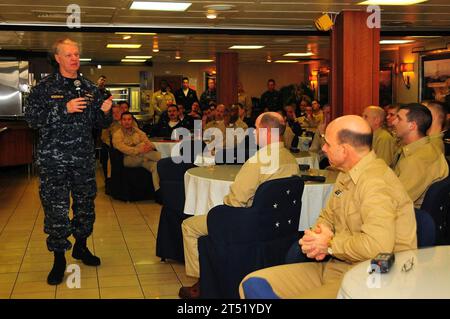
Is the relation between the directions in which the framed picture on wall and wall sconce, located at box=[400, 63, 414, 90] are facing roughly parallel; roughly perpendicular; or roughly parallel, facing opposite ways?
roughly parallel

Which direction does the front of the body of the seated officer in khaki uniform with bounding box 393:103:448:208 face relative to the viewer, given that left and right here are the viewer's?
facing to the left of the viewer

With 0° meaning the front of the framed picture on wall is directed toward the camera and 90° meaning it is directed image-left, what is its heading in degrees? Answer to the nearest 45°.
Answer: approximately 45°

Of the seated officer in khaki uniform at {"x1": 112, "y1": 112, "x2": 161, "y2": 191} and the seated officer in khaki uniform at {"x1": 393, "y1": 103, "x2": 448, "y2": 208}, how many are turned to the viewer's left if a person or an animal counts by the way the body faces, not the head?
1

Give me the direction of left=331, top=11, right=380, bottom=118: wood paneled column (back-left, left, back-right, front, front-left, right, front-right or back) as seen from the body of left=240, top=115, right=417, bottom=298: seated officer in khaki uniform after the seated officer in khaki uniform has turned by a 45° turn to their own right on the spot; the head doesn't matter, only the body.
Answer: front-right

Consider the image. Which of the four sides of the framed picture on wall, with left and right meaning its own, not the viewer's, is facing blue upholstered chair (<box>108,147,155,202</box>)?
front

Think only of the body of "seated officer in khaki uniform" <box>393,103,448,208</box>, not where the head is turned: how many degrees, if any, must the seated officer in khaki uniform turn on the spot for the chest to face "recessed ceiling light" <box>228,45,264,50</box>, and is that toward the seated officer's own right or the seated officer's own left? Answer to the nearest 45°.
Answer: approximately 90° to the seated officer's own right

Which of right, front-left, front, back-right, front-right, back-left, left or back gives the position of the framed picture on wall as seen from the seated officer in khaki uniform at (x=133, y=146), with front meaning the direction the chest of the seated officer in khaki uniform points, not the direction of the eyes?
left

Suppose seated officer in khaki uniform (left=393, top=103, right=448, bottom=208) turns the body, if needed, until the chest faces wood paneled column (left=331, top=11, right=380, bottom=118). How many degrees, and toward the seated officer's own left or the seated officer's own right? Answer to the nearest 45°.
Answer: approximately 90° to the seated officer's own right

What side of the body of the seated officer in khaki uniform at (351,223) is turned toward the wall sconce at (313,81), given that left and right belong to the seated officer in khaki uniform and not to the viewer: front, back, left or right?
right

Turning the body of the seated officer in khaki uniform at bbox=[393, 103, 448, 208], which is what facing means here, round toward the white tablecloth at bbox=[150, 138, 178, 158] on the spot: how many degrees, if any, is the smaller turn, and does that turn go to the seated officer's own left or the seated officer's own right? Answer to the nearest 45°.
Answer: approximately 45° to the seated officer's own right

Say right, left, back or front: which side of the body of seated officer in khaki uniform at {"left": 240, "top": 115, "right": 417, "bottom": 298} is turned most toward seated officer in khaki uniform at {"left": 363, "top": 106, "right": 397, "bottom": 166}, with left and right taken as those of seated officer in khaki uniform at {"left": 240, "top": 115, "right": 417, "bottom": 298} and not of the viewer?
right

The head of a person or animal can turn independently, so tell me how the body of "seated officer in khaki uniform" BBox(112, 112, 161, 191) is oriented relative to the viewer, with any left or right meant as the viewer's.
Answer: facing the viewer and to the right of the viewer

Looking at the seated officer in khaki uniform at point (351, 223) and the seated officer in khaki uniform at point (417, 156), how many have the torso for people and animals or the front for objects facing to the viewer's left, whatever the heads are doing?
2

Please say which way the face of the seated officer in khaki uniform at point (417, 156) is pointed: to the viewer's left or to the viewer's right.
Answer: to the viewer's left
